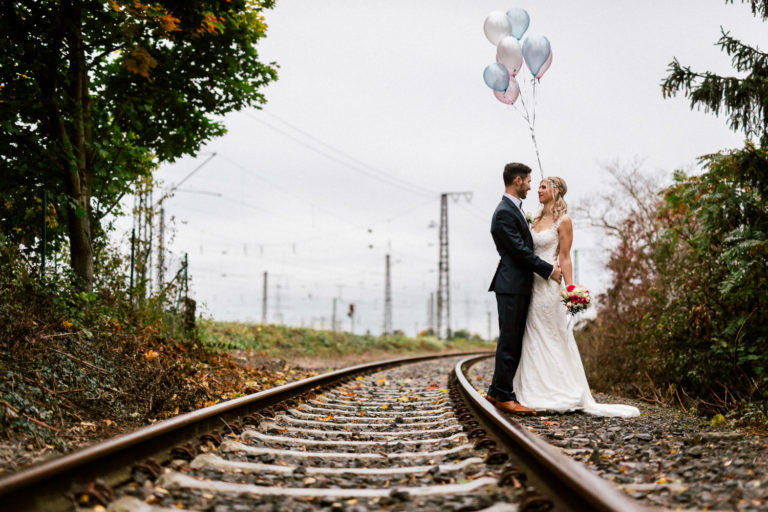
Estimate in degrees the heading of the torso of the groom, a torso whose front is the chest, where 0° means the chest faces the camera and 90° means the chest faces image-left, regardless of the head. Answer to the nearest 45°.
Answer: approximately 270°

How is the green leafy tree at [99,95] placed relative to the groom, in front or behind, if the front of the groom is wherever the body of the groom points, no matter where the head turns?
behind

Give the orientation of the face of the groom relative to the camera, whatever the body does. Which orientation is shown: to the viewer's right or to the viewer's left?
to the viewer's right
